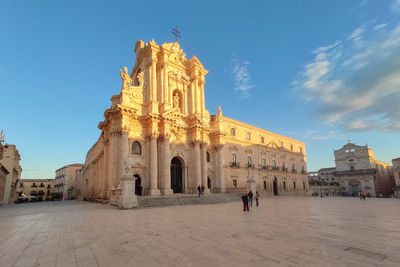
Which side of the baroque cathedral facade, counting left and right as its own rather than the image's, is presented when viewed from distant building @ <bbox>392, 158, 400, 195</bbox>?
left
